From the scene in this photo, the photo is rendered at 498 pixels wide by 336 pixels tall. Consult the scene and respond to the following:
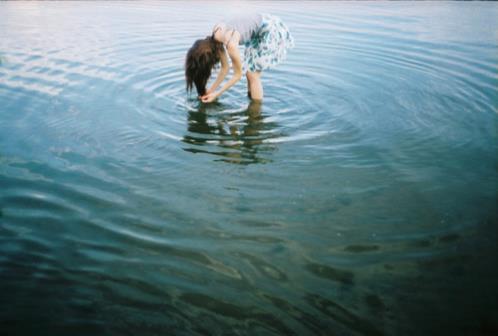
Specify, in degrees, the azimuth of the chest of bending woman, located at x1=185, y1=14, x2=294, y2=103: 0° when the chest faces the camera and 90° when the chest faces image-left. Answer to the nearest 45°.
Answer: approximately 90°
